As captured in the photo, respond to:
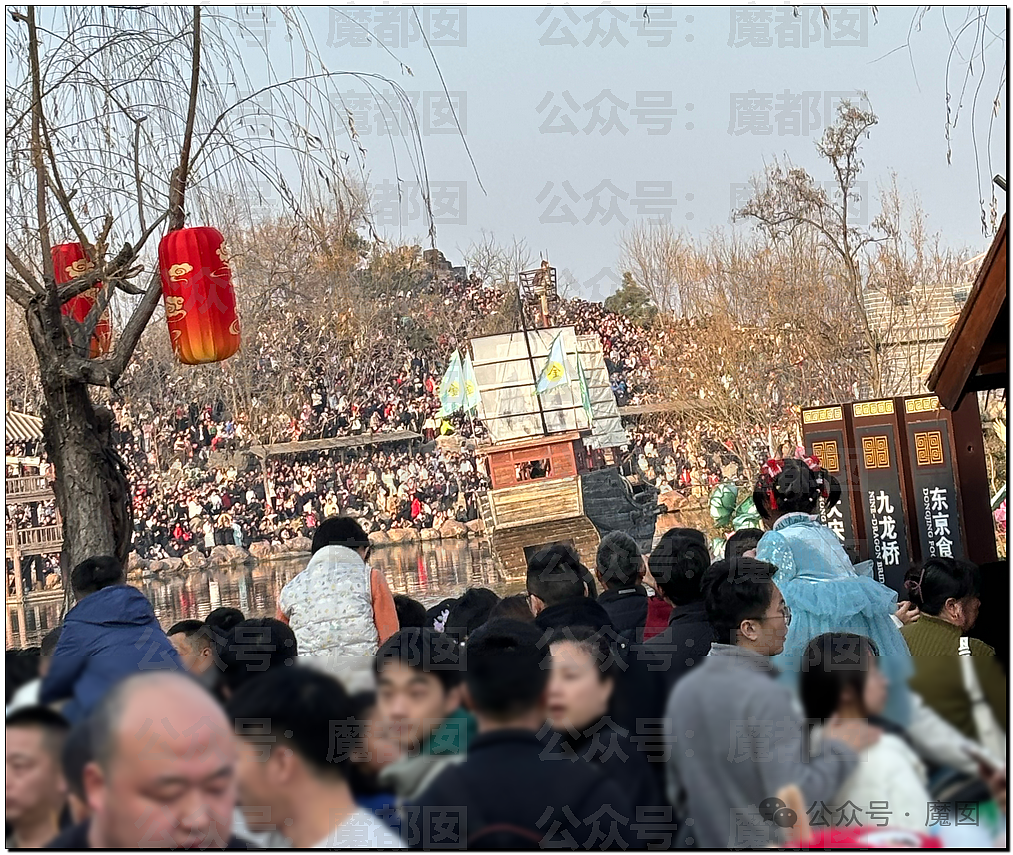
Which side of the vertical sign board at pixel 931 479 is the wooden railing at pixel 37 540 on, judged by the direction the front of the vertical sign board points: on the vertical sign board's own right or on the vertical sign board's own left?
on the vertical sign board's own right

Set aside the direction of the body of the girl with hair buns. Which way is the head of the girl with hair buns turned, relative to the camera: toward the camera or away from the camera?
away from the camera

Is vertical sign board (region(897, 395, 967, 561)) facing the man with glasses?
yes

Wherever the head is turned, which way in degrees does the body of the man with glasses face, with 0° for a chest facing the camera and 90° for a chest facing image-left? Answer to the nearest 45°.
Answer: approximately 225°

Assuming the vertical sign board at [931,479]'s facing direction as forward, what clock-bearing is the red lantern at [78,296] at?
The red lantern is roughly at 2 o'clock from the vertical sign board.

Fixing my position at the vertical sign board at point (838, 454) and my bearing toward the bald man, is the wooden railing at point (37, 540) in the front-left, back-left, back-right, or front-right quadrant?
back-right

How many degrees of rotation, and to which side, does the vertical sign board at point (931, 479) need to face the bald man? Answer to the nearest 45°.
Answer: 0° — it already faces them

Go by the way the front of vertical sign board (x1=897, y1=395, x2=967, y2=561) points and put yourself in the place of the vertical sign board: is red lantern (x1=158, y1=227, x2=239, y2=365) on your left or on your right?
on your right
